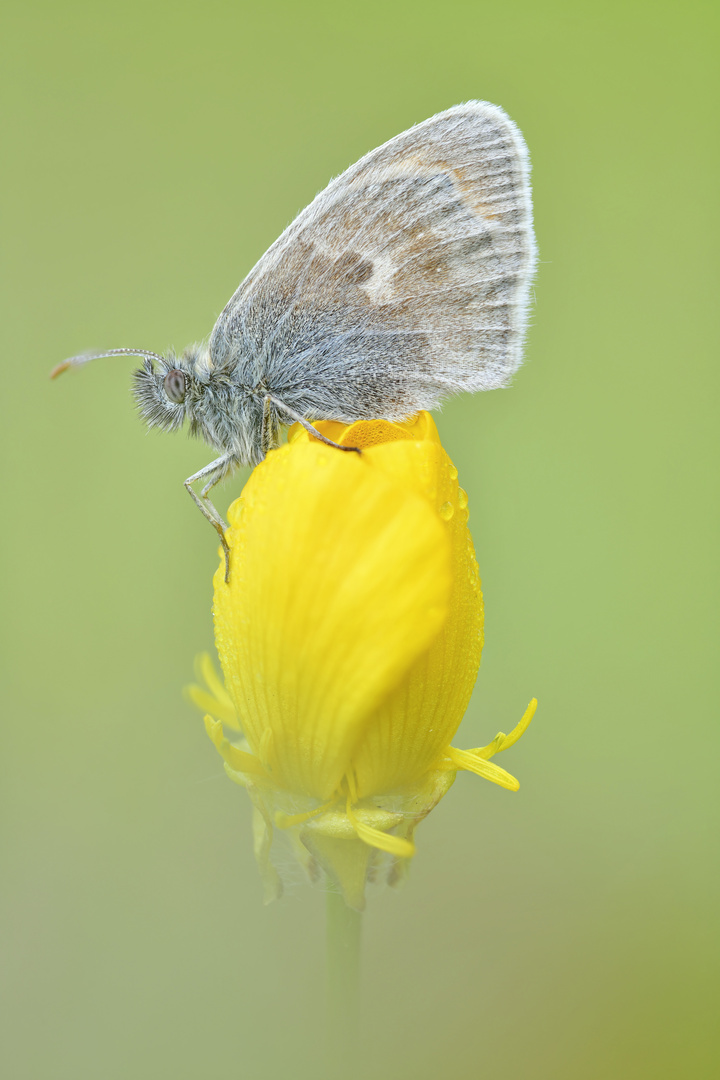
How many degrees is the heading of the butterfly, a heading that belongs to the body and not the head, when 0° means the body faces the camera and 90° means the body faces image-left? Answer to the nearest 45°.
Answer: approximately 90°
